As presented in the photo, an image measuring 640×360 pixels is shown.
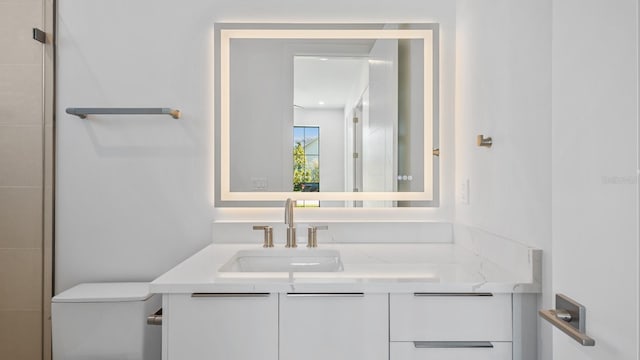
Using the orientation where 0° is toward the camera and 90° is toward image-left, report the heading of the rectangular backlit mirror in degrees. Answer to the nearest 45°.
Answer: approximately 0°

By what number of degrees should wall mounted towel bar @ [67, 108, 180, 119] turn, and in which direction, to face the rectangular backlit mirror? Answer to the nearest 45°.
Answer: approximately 90° to its left

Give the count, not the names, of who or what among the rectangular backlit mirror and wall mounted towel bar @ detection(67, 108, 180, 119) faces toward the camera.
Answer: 2

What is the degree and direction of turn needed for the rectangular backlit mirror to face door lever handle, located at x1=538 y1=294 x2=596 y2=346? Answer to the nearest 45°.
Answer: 0° — it already faces it

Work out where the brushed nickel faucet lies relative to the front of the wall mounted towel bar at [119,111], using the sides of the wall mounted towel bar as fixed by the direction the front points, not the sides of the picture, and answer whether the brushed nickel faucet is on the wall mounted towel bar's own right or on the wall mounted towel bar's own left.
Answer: on the wall mounted towel bar's own left

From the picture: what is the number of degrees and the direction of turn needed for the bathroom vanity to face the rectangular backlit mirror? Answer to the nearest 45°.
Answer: approximately 180°

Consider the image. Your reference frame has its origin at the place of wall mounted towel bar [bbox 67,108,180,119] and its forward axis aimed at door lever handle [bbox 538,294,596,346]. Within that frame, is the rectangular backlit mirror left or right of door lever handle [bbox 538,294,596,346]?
left

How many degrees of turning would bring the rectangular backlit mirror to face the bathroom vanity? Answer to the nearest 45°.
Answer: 0° — it already faces it
